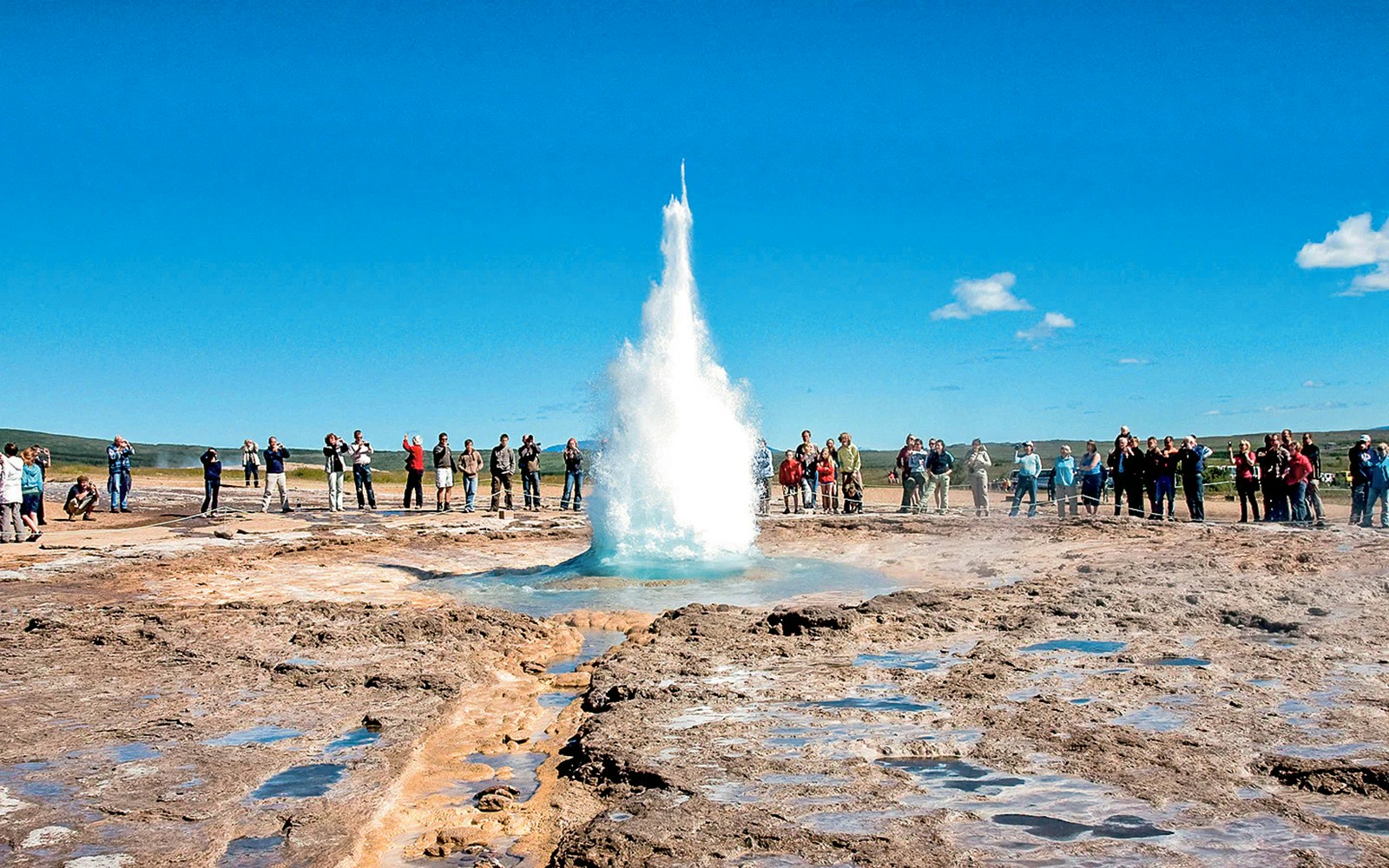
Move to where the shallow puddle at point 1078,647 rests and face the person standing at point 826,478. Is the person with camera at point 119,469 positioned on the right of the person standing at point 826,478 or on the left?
left

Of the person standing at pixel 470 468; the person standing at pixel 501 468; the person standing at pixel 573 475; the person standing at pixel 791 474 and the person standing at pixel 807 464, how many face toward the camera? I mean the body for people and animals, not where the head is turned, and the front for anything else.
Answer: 5

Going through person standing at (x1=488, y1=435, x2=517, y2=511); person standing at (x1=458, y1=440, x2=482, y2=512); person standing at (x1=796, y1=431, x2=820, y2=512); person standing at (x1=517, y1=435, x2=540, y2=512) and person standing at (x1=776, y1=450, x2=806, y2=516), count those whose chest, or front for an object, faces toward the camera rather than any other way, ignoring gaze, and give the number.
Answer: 5

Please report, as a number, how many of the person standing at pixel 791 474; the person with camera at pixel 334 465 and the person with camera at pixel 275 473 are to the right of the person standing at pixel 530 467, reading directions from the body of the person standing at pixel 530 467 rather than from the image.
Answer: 2

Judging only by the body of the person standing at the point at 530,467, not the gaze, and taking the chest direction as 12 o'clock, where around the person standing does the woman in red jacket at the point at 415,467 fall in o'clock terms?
The woman in red jacket is roughly at 3 o'clock from the person standing.

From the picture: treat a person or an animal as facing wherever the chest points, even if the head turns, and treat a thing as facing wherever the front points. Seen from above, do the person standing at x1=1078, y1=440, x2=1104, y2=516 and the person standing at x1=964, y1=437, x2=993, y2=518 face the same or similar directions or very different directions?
same or similar directions

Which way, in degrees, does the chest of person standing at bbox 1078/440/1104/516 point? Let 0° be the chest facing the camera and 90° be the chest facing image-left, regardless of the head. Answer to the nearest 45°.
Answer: approximately 45°

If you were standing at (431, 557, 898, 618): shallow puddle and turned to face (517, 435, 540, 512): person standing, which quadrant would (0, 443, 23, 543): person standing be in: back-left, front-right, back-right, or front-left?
front-left

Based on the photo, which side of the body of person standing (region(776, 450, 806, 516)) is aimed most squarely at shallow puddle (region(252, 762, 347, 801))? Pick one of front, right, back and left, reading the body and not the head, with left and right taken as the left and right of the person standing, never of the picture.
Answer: front

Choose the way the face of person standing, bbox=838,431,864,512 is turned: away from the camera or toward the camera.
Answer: toward the camera

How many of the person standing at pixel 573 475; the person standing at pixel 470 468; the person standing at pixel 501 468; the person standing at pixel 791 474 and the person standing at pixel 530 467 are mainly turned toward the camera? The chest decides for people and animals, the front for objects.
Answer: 5

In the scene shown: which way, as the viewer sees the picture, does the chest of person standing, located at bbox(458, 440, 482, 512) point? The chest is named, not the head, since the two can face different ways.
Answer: toward the camera

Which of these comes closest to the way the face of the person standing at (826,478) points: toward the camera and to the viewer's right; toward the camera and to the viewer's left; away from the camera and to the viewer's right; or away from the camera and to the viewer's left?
toward the camera and to the viewer's left

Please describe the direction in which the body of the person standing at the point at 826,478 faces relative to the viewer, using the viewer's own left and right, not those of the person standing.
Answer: facing the viewer and to the left of the viewer

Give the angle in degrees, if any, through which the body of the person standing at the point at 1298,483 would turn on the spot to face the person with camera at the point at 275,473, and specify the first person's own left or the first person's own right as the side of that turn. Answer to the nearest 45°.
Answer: approximately 45° to the first person's own right

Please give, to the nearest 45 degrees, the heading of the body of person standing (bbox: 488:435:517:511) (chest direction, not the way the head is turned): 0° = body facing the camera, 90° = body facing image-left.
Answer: approximately 0°

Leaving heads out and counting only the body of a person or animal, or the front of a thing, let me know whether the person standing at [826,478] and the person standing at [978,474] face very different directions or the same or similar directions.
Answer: same or similar directions

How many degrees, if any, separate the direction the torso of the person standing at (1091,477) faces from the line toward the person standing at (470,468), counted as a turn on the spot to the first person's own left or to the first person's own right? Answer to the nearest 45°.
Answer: approximately 45° to the first person's own right

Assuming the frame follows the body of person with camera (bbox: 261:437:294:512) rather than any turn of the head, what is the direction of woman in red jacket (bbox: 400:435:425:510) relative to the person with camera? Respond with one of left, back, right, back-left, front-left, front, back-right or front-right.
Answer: front-left
